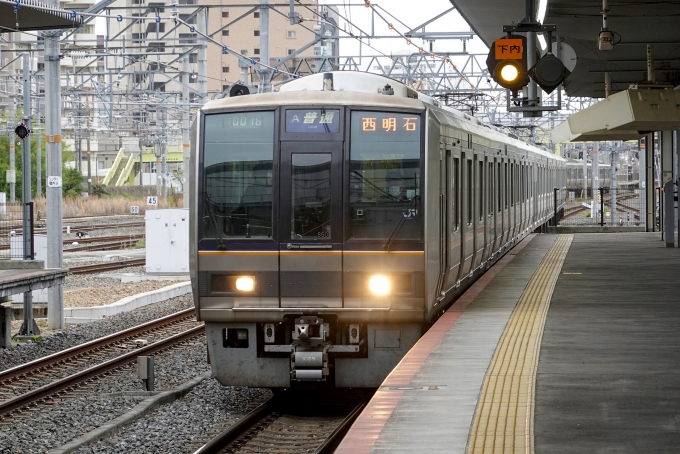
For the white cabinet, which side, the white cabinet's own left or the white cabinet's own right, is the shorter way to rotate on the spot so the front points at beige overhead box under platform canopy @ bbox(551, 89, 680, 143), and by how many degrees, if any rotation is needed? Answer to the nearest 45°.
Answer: approximately 45° to the white cabinet's own left

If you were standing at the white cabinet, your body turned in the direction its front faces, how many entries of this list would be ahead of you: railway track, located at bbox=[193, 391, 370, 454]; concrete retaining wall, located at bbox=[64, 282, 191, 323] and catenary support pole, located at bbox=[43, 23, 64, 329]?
3

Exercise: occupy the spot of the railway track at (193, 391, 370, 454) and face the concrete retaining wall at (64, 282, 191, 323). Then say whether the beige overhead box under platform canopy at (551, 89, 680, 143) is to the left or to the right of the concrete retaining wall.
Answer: right

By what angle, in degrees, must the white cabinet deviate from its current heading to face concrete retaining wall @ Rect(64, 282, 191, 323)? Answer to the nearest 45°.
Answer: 0° — it already faces it

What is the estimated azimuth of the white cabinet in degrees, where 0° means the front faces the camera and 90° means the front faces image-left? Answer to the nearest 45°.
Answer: approximately 0°

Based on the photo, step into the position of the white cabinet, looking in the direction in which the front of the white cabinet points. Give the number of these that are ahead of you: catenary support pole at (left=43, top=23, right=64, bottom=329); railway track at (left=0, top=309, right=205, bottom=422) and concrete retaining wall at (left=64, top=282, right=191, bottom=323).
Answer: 3
